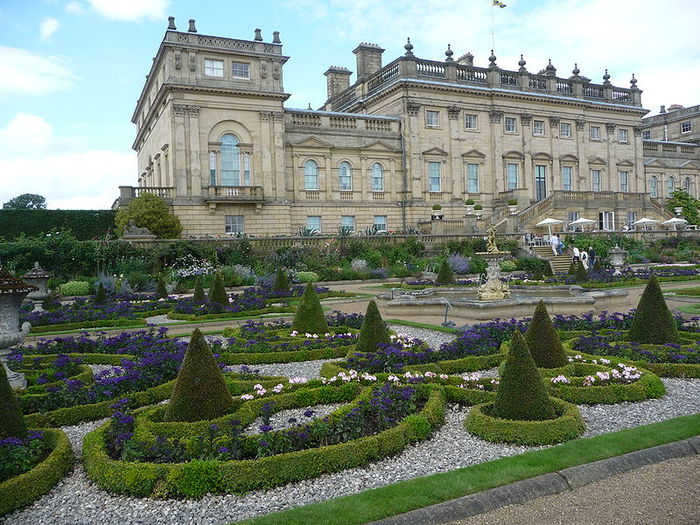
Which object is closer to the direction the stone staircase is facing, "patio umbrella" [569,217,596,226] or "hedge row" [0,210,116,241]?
the hedge row

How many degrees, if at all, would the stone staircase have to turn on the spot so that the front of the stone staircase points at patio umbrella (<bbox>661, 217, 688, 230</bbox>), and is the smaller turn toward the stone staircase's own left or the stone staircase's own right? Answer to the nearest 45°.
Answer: approximately 135° to the stone staircase's own left

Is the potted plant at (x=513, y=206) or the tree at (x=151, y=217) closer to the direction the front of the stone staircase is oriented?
the tree

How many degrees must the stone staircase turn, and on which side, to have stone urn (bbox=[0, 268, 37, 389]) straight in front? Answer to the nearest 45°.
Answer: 0° — it already faces it

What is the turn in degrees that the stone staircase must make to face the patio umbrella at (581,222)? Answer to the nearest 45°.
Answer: approximately 180°

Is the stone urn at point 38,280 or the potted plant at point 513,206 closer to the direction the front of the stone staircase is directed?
the stone urn

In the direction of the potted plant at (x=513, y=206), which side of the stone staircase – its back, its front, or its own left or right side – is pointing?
back

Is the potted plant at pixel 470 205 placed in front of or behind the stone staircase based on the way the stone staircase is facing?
behind

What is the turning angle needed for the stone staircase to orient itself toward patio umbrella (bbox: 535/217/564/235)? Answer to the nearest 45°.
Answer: approximately 180°

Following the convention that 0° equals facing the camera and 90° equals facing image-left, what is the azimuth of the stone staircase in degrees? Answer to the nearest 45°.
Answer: approximately 0°

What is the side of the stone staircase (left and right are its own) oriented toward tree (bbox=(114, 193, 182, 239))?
right

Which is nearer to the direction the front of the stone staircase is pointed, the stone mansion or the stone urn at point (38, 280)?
the stone urn

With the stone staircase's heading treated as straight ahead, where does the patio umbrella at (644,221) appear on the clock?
The patio umbrella is roughly at 7 o'clock from the stone staircase.
